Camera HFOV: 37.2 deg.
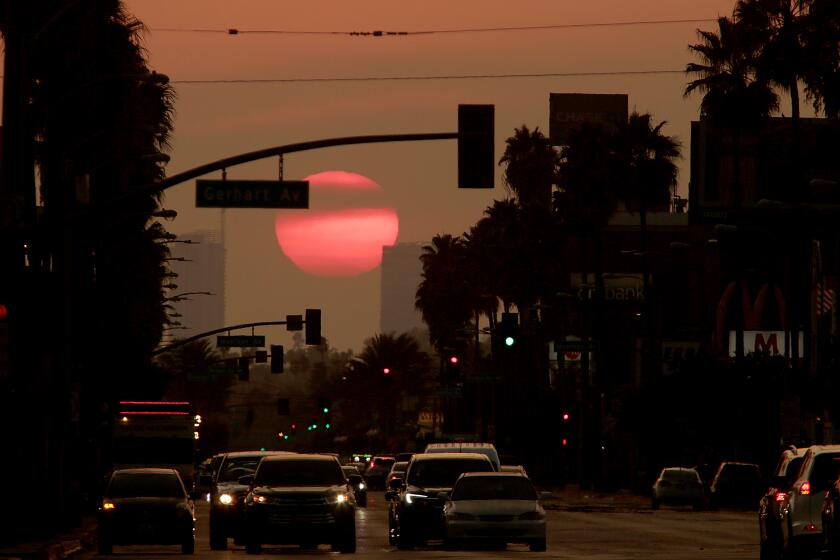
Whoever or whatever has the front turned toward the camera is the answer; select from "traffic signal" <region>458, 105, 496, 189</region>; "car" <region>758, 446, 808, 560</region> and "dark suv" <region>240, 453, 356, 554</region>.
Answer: the dark suv

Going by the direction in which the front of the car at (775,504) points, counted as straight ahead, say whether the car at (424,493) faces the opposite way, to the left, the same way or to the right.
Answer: the opposite way

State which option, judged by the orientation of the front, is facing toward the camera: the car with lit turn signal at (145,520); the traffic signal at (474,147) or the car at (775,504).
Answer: the car with lit turn signal

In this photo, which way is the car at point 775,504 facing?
away from the camera

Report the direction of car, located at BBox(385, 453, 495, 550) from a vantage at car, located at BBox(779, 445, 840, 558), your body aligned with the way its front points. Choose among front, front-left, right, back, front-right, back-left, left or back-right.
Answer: front-left

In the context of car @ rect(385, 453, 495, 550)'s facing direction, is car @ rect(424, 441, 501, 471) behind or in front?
behind

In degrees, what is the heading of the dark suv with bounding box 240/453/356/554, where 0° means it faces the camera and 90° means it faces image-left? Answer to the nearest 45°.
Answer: approximately 0°

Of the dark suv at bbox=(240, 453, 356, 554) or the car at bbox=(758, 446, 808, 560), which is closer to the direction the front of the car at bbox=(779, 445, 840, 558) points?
the car

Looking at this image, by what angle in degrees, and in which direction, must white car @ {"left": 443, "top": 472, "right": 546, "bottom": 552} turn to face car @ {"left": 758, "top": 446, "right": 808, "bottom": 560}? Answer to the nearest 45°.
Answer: approximately 45° to its left

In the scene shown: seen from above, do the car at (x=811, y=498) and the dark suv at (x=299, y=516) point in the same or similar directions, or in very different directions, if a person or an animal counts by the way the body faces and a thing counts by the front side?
very different directions

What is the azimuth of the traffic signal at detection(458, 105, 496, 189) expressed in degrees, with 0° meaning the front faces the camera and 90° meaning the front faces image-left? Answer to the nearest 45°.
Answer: approximately 180°
